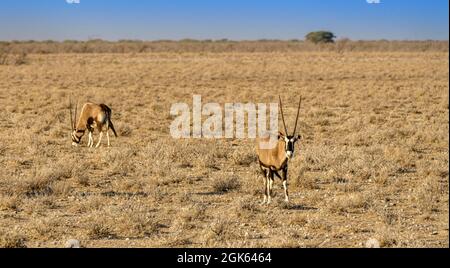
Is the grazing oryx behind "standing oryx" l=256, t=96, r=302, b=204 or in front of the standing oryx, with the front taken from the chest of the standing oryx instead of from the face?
behind

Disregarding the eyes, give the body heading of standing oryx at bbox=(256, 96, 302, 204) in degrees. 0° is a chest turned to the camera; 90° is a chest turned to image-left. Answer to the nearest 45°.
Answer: approximately 315°
